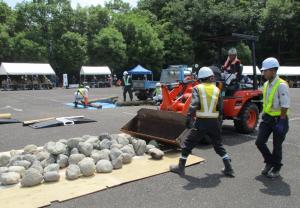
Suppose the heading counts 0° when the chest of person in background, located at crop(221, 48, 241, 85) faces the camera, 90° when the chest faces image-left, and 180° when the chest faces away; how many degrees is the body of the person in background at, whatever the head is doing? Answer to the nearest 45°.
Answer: approximately 45°

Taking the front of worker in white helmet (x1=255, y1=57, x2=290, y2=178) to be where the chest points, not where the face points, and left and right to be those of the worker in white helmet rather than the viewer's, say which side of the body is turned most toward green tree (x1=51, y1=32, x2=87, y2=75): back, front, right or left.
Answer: right

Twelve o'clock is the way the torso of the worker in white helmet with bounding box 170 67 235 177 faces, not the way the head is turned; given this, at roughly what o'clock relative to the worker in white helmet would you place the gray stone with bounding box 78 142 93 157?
The gray stone is roughly at 11 o'clock from the worker in white helmet.

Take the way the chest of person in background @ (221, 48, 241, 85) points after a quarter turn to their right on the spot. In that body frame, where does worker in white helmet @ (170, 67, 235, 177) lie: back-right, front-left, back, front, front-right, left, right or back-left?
back-left

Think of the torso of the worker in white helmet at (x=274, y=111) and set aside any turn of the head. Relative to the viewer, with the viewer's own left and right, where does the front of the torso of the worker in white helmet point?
facing the viewer and to the left of the viewer

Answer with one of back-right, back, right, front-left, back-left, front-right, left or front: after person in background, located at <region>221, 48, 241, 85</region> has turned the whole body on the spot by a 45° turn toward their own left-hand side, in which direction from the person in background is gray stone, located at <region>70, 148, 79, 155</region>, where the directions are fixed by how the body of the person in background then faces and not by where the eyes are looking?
front-right

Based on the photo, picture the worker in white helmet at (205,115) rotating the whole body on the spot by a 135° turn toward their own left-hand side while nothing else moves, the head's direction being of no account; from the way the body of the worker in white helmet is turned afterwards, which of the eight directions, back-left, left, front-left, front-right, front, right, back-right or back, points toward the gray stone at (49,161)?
right

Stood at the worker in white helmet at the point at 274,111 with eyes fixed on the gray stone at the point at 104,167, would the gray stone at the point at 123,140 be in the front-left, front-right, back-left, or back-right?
front-right

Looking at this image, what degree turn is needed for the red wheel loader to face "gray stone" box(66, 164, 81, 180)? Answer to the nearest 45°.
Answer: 0° — it already faces it

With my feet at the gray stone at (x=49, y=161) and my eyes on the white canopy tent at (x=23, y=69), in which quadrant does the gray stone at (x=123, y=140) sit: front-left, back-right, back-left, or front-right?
front-right

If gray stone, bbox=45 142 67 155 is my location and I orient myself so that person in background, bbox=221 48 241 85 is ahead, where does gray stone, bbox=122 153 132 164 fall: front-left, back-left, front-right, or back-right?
front-right

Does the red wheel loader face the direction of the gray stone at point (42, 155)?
yes

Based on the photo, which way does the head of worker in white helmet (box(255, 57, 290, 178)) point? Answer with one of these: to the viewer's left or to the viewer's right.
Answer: to the viewer's left

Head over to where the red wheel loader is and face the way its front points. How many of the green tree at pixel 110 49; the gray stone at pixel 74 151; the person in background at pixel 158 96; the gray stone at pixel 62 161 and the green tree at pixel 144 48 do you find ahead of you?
2

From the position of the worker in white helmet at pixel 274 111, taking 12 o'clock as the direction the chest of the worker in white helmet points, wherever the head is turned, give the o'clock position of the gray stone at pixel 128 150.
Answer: The gray stone is roughly at 2 o'clock from the worker in white helmet.

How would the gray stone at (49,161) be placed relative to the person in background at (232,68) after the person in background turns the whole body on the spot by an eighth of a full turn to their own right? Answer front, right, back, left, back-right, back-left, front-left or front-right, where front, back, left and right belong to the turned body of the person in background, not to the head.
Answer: front-left

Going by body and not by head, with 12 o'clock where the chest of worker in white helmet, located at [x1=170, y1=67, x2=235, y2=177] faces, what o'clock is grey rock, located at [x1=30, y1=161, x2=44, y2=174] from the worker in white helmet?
The grey rock is roughly at 10 o'clock from the worker in white helmet.

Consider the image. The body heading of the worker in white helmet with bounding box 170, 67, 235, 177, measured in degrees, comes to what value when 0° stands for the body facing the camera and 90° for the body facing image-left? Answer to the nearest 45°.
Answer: approximately 135°

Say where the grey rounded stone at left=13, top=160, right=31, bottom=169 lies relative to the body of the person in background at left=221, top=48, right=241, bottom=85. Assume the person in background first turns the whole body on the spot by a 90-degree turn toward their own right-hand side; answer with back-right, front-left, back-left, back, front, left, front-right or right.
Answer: left

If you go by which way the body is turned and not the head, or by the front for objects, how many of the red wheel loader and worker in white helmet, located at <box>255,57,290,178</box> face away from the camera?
0
